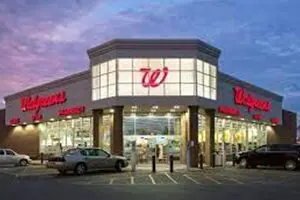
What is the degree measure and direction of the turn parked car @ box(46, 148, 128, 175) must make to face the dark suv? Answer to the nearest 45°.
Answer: approximately 45° to its right

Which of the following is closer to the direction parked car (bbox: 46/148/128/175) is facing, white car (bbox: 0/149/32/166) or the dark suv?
the dark suv

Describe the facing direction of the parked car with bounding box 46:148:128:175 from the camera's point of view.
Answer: facing away from the viewer and to the right of the viewer

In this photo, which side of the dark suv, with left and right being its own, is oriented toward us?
left
